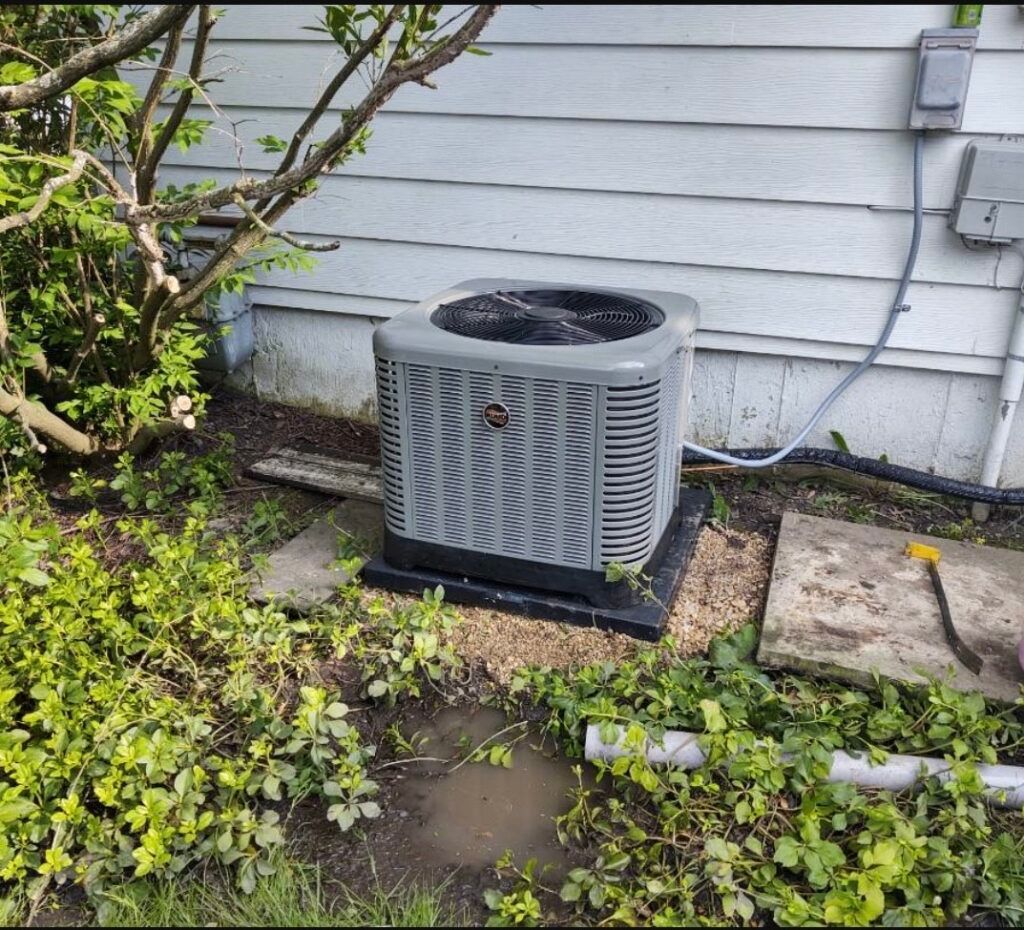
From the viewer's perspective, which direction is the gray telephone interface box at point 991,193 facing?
toward the camera

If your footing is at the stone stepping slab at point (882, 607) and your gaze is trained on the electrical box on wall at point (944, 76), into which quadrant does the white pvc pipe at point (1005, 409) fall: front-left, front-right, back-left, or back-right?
front-right

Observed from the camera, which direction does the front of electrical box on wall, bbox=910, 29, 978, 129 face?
facing the viewer

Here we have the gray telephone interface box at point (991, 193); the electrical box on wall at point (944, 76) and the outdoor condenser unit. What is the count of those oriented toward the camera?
3

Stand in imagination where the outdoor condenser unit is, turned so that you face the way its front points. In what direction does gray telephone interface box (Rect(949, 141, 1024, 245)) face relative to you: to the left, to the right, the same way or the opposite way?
the same way

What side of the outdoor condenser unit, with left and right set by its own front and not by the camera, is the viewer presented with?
front

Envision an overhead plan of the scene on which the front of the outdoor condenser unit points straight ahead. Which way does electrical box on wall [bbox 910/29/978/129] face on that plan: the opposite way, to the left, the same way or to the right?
the same way

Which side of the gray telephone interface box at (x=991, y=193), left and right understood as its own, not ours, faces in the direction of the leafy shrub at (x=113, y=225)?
right

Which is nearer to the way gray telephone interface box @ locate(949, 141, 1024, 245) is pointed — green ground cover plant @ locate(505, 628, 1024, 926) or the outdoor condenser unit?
the green ground cover plant

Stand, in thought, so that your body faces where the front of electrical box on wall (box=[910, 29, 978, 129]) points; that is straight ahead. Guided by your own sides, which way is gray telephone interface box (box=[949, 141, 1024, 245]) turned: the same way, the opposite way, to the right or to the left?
the same way

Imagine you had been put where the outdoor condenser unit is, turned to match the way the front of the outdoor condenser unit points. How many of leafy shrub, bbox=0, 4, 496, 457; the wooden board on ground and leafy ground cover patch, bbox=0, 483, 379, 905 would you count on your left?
0

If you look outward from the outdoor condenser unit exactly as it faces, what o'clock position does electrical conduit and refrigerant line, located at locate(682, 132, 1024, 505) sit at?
The electrical conduit and refrigerant line is roughly at 8 o'clock from the outdoor condenser unit.
